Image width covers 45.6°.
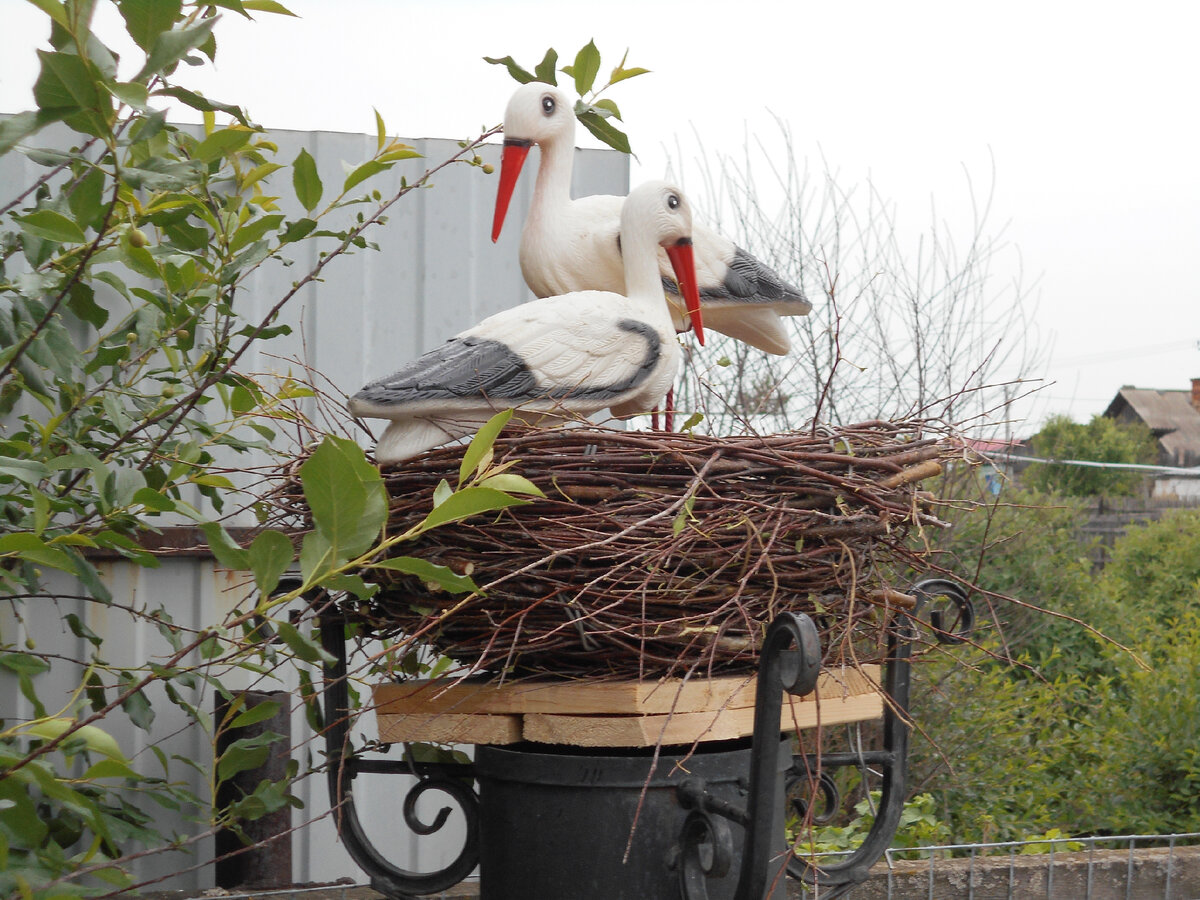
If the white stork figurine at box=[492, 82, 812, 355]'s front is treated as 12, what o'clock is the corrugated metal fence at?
The corrugated metal fence is roughly at 2 o'clock from the white stork figurine.

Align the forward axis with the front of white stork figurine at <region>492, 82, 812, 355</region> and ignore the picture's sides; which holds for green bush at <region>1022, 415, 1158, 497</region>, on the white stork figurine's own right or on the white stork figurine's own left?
on the white stork figurine's own right

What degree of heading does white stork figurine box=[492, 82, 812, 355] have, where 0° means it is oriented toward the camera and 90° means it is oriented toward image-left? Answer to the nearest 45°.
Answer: approximately 90°
